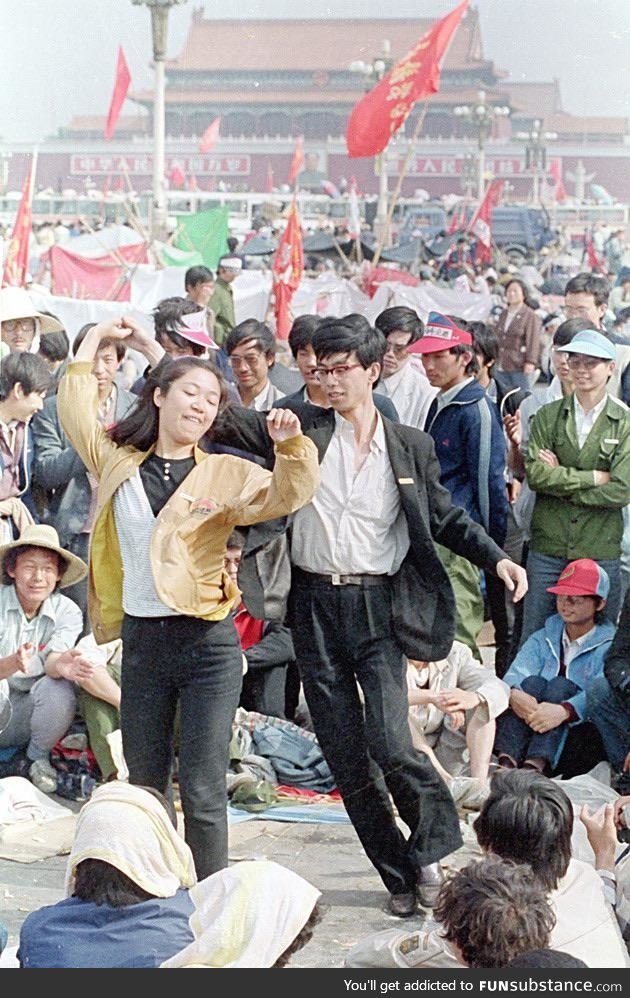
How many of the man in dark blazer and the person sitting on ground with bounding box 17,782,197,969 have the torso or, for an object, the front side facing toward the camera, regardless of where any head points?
1

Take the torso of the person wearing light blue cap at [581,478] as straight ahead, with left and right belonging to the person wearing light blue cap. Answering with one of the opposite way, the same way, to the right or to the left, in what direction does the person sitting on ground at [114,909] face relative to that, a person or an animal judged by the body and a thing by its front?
the opposite way

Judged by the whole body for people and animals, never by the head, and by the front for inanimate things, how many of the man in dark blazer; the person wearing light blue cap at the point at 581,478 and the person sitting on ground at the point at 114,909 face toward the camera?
2

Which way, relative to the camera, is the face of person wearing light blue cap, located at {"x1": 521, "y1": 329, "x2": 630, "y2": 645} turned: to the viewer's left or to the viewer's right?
to the viewer's left

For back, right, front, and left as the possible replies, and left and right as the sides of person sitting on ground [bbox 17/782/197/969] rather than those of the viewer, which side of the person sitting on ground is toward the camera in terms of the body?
back

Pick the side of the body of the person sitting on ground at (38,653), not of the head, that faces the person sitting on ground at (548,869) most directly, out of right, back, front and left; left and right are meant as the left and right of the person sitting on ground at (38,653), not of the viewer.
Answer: front

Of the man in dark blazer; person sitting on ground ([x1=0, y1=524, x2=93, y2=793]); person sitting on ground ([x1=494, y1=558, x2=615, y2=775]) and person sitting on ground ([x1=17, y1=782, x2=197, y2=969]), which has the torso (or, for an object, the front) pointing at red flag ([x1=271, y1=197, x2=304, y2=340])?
person sitting on ground ([x1=17, y1=782, x2=197, y2=969])

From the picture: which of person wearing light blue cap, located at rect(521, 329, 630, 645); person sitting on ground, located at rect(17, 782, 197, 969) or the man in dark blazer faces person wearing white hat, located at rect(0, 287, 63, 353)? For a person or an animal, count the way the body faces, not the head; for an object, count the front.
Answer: the person sitting on ground

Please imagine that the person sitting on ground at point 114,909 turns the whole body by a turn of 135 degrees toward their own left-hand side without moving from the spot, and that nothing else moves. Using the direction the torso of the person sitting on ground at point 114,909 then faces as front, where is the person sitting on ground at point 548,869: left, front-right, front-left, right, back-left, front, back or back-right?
back-left

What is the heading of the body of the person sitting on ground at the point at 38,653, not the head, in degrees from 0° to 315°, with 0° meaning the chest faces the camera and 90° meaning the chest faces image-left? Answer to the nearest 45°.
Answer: approximately 315°

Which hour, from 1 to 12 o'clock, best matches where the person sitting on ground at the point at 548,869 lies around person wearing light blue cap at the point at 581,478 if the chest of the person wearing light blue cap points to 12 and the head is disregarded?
The person sitting on ground is roughly at 12 o'clock from the person wearing light blue cap.

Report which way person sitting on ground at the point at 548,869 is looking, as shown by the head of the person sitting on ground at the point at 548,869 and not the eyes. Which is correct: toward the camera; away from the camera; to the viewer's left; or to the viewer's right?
away from the camera
